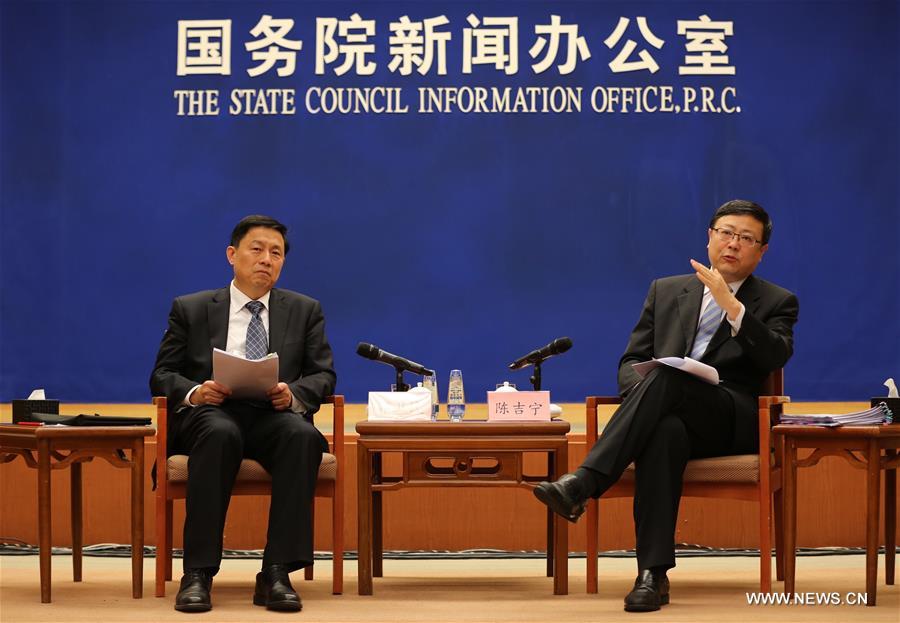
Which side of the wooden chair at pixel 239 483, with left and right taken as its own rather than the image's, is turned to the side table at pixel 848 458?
left

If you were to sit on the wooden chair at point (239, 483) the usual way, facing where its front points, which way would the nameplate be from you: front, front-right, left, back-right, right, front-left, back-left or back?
left

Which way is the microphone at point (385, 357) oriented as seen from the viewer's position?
to the viewer's left

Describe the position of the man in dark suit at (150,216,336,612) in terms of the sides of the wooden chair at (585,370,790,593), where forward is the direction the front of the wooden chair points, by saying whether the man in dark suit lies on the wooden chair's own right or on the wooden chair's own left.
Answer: on the wooden chair's own right

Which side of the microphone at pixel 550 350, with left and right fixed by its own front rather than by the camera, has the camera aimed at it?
right

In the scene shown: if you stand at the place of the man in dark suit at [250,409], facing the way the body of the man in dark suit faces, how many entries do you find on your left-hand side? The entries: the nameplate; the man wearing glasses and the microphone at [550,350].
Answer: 3

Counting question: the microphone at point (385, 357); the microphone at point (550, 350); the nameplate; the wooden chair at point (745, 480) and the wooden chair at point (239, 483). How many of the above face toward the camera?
3

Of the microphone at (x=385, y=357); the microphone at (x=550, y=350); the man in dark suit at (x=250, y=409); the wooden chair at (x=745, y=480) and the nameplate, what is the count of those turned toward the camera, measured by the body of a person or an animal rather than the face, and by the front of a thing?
3

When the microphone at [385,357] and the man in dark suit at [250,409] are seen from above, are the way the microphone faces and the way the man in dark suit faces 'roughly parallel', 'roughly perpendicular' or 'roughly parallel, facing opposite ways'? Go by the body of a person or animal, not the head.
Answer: roughly perpendicular

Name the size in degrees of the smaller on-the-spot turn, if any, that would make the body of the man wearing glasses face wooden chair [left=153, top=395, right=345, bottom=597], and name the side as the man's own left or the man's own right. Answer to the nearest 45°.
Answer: approximately 45° to the man's own right
